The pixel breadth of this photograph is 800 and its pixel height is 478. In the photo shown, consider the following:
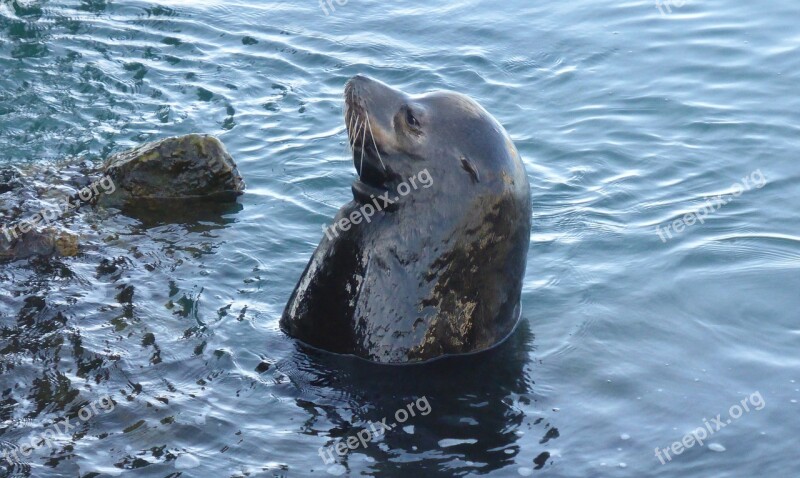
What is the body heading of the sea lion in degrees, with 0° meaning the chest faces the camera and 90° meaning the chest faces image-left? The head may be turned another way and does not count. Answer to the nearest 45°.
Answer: approximately 90°

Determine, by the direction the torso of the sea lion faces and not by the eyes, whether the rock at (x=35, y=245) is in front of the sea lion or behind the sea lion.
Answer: in front

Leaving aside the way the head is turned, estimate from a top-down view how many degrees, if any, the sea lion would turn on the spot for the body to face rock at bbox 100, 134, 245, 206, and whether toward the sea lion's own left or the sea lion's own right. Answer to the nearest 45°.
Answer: approximately 45° to the sea lion's own right
